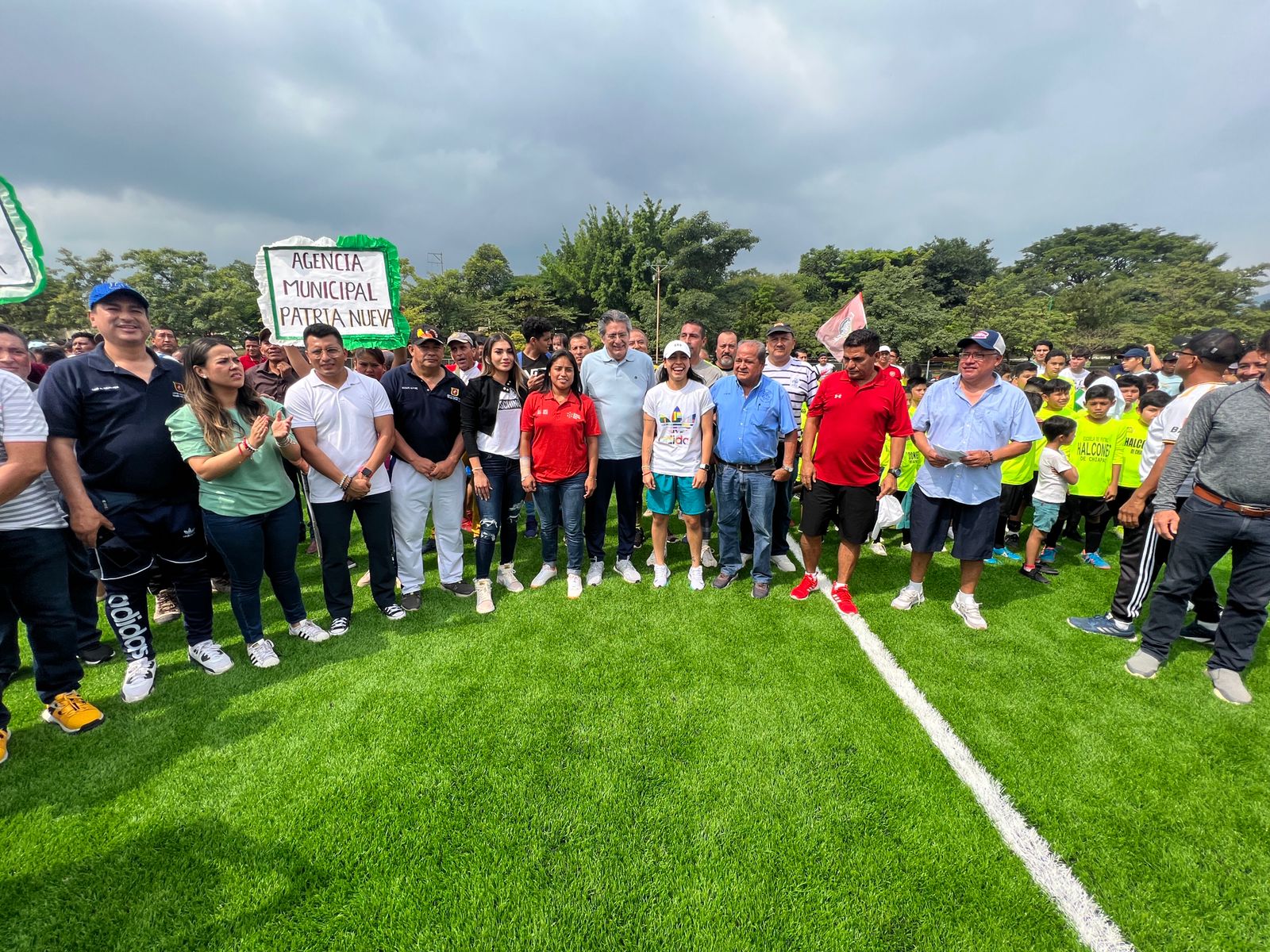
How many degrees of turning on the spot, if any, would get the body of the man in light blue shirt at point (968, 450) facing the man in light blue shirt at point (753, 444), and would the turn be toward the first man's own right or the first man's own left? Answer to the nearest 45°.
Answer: approximately 90° to the first man's own right

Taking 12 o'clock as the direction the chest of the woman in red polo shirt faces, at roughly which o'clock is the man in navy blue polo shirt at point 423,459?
The man in navy blue polo shirt is roughly at 3 o'clock from the woman in red polo shirt.

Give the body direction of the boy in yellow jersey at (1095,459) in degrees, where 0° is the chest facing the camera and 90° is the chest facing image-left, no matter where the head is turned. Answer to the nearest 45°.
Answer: approximately 0°

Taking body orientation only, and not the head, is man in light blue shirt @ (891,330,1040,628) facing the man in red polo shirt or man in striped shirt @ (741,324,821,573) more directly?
the man in red polo shirt

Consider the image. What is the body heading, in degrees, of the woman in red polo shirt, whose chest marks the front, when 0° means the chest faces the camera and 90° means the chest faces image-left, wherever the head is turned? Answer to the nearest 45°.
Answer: approximately 0°

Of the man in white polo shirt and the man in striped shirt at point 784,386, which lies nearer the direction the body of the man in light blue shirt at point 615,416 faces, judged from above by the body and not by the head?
the man in white polo shirt

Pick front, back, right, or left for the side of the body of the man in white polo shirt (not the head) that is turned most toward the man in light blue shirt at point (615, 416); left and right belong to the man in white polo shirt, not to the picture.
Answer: left

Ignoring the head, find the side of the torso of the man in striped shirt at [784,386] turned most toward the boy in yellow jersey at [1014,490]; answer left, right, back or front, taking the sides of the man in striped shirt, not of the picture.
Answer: left
